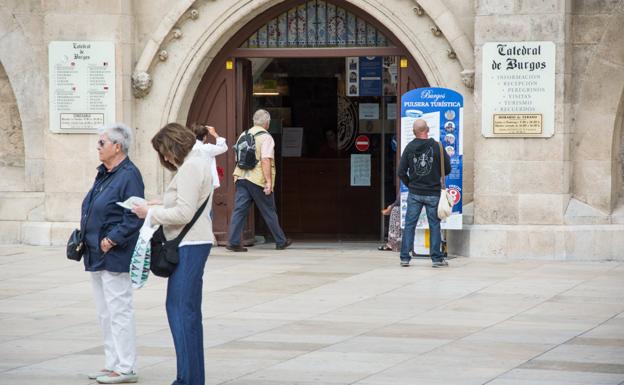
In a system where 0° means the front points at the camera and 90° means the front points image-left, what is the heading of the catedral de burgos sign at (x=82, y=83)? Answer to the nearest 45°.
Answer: approximately 0°

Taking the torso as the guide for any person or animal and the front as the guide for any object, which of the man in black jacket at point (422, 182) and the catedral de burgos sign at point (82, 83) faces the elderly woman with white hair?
the catedral de burgos sign

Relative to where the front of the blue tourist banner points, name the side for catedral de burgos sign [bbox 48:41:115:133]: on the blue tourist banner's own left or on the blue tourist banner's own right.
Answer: on the blue tourist banner's own right

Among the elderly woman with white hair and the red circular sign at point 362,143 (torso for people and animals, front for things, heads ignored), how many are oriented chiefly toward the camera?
1
